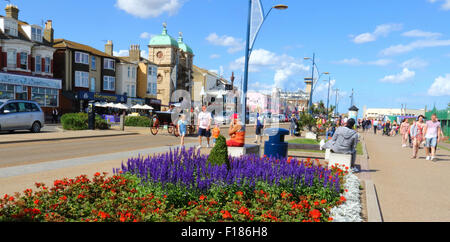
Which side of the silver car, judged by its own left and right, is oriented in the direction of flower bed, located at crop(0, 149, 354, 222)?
left

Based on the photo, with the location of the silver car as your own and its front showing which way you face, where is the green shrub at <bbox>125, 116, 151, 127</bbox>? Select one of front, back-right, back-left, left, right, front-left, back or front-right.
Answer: back-right

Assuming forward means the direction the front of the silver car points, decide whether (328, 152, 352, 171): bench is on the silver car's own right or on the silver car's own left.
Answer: on the silver car's own left

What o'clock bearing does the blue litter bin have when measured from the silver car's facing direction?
The blue litter bin is roughly at 8 o'clock from the silver car.

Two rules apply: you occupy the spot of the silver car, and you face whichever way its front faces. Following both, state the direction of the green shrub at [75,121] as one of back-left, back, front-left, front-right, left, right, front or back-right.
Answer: back-right

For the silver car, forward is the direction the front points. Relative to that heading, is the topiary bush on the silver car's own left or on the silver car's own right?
on the silver car's own left

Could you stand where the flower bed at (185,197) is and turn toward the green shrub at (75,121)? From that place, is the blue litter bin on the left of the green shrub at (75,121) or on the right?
right

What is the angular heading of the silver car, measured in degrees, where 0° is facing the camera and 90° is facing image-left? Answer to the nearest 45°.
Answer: approximately 90°
